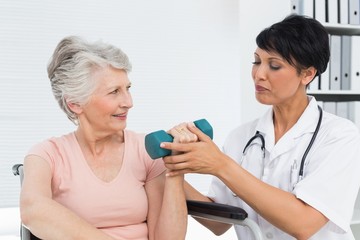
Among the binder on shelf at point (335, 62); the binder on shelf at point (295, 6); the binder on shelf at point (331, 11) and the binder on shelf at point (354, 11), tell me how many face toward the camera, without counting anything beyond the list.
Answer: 4

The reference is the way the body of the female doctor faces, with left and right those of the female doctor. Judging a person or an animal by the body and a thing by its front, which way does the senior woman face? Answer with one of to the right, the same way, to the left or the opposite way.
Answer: to the left

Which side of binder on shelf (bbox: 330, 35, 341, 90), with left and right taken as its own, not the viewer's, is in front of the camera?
front

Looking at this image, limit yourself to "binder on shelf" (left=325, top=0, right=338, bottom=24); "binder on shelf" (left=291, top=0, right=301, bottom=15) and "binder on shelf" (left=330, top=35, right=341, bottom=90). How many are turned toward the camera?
3

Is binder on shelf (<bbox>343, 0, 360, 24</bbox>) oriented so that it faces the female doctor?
yes

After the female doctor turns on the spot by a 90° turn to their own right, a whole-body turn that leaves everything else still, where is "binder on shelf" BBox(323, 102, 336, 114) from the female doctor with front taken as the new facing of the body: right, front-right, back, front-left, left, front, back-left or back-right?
front-right

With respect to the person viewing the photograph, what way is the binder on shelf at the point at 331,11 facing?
facing the viewer

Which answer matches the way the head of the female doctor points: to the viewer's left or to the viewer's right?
to the viewer's left

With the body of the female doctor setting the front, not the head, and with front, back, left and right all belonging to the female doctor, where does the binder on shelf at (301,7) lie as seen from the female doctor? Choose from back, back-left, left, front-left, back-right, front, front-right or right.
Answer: back-right

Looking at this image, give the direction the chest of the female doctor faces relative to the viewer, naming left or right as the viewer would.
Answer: facing the viewer and to the left of the viewer
